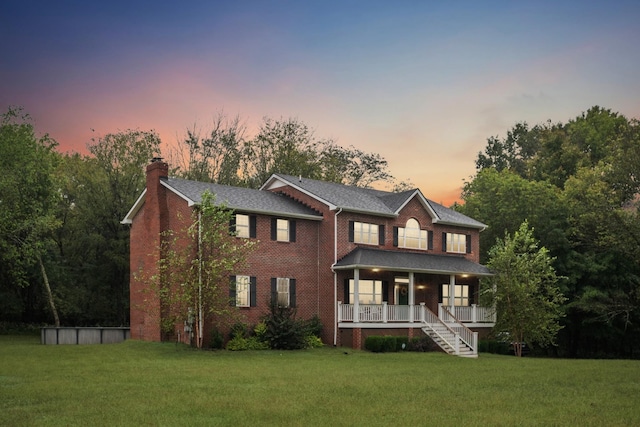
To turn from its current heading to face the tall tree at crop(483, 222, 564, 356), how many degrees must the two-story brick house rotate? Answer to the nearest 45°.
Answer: approximately 45° to its left

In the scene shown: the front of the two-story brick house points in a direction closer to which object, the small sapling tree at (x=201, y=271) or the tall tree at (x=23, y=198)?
the small sapling tree

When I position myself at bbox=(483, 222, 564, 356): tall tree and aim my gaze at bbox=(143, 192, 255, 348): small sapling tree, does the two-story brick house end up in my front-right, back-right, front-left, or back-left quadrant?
front-right

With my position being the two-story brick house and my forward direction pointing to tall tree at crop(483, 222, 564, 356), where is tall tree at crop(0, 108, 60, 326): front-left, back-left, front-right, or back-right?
back-left

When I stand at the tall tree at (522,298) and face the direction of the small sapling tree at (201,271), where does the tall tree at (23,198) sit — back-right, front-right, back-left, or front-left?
front-right

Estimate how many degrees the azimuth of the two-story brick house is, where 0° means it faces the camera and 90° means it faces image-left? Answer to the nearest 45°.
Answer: approximately 315°

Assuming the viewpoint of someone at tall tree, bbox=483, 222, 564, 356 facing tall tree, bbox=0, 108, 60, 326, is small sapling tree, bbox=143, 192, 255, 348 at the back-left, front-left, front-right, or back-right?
front-left

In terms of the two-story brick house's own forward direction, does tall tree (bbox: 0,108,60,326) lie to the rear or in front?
to the rear
